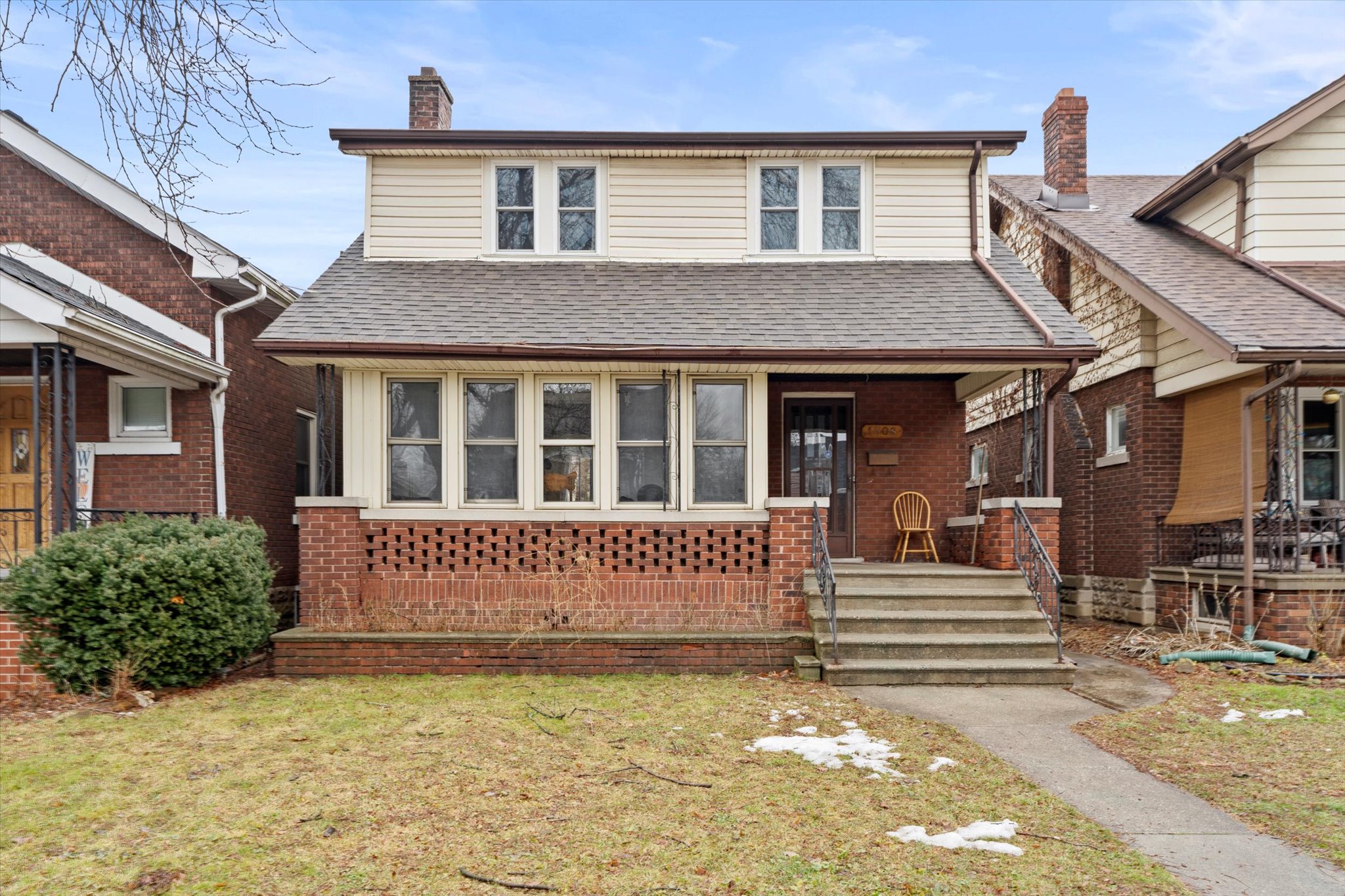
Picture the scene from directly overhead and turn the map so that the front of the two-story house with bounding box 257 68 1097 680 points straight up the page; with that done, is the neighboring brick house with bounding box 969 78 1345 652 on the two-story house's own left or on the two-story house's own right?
on the two-story house's own left

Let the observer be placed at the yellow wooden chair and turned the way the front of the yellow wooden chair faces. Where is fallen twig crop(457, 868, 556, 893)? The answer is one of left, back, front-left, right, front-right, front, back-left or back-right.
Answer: front-right

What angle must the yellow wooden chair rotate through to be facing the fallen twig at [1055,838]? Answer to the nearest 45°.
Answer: approximately 45° to its right

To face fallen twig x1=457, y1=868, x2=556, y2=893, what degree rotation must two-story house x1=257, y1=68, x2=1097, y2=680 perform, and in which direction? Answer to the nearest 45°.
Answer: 0° — it already faces it

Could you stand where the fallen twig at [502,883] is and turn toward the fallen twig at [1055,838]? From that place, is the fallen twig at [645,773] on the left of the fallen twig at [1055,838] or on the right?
left

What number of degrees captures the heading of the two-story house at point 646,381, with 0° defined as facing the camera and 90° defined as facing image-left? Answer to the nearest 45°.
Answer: approximately 0°

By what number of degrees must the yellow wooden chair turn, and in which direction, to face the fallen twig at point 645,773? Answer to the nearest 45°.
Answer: approximately 45° to its right

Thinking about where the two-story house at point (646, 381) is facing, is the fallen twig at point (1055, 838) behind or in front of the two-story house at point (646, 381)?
in front

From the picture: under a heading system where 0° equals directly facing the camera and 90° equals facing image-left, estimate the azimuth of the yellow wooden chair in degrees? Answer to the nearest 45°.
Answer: approximately 315°
